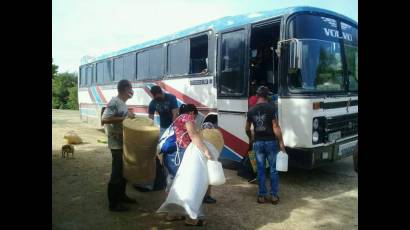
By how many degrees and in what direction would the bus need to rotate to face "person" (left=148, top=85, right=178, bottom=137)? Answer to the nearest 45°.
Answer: approximately 135° to its right

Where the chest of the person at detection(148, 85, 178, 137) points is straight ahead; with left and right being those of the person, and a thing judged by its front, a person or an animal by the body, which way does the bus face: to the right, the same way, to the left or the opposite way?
to the left

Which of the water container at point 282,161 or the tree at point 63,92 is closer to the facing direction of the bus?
the water container

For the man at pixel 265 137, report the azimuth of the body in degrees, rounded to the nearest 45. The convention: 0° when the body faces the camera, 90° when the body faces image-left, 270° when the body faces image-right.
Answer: approximately 180°

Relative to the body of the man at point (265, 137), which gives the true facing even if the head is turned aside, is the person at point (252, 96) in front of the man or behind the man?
in front

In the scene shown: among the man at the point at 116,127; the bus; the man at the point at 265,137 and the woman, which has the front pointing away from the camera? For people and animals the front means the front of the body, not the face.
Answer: the man at the point at 265,137

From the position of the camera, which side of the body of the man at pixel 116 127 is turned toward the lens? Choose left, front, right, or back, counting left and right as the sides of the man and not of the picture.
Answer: right

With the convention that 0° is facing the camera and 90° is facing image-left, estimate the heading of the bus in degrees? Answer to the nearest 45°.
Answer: approximately 315°

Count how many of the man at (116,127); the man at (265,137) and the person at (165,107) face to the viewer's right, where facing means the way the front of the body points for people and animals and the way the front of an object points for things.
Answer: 1
